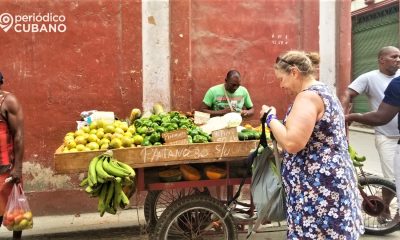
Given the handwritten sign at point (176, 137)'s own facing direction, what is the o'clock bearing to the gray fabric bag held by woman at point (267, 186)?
The gray fabric bag held by woman is roughly at 10 o'clock from the handwritten sign.

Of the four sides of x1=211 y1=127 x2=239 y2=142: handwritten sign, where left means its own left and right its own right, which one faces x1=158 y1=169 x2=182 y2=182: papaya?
right

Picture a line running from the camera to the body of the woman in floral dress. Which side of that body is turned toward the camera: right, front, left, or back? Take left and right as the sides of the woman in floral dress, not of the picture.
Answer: left

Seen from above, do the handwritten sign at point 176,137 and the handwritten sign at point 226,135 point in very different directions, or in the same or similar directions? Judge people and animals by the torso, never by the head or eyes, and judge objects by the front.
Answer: same or similar directions

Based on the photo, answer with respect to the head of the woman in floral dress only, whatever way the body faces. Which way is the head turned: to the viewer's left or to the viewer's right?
to the viewer's left

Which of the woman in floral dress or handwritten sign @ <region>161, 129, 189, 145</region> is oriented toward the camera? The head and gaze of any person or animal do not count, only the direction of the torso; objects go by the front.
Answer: the handwritten sign

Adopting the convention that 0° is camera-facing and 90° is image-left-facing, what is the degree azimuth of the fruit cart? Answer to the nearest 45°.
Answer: approximately 90°

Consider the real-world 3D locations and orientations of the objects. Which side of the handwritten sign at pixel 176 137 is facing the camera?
front

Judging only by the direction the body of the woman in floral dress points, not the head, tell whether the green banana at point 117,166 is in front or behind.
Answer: in front

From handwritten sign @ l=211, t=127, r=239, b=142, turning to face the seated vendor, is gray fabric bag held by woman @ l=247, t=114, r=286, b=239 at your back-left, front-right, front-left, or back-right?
back-right

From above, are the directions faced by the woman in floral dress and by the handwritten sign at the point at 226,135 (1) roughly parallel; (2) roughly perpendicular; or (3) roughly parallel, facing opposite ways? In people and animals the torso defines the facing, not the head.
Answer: roughly perpendicular

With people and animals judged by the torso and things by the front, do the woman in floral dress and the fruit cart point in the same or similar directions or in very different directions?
same or similar directions

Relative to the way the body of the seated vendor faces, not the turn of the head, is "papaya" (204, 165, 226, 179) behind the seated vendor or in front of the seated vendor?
in front

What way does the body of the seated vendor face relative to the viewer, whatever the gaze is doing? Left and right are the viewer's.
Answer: facing the viewer
